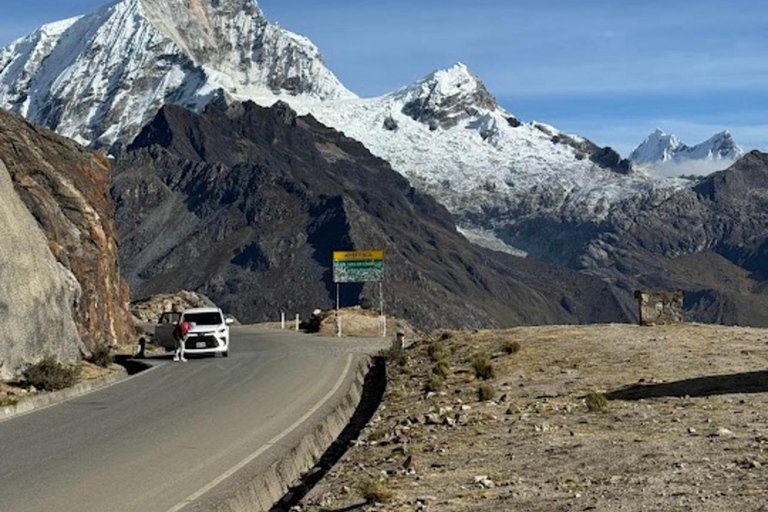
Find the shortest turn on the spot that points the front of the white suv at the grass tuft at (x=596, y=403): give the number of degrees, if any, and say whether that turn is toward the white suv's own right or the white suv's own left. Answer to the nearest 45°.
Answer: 0° — it already faces it

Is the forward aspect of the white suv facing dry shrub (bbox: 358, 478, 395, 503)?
yes

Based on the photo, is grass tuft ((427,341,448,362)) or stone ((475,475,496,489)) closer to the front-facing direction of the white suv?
the stone

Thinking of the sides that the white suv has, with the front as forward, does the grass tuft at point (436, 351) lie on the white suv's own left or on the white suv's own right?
on the white suv's own left

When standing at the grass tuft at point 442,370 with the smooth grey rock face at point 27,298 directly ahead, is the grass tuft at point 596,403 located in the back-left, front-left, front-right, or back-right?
back-left

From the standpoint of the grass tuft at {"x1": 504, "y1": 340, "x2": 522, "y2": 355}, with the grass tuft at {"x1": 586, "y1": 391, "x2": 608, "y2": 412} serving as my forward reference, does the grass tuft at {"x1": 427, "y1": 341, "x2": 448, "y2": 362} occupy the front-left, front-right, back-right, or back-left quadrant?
front-right

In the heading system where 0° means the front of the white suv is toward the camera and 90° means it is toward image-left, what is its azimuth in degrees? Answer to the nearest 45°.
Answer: approximately 0°
